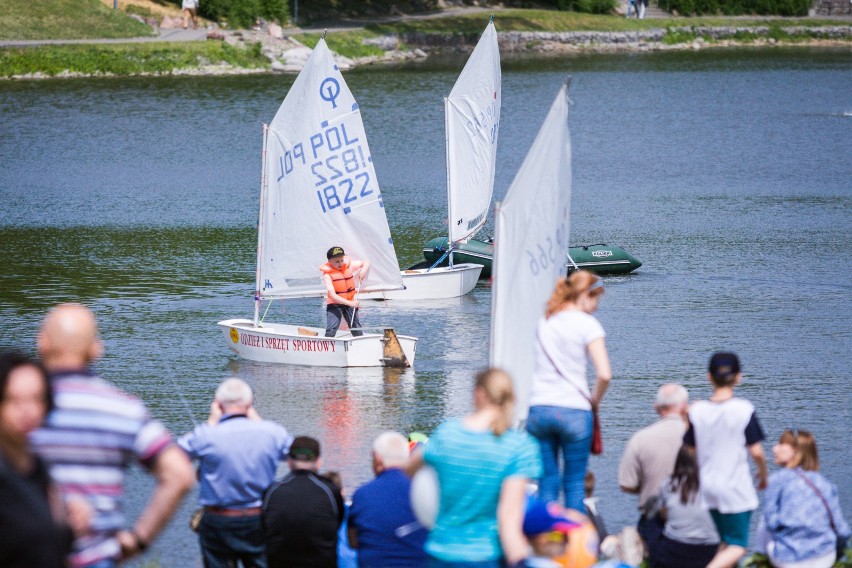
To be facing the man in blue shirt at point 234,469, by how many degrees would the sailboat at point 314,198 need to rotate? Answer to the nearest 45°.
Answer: approximately 135° to its left

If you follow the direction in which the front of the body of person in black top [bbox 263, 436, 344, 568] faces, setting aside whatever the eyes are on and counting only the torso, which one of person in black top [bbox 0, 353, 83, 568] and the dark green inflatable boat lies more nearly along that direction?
the dark green inflatable boat

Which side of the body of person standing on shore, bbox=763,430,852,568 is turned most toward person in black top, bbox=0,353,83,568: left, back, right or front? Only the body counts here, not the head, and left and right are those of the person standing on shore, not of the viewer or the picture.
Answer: left

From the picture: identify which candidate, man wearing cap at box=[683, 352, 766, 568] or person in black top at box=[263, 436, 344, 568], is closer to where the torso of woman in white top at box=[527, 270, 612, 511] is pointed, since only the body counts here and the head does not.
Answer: the man wearing cap

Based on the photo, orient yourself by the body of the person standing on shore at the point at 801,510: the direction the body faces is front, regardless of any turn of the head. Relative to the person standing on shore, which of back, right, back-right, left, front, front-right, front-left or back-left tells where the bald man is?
left

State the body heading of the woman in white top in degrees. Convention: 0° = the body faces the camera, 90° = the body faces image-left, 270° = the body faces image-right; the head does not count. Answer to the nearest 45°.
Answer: approximately 225°

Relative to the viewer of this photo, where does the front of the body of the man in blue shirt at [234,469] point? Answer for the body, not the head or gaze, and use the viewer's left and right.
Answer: facing away from the viewer

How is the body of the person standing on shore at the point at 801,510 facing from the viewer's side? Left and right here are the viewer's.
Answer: facing away from the viewer and to the left of the viewer

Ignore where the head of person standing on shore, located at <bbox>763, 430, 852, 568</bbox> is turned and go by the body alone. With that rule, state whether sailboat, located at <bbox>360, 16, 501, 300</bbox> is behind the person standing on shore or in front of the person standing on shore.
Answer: in front
